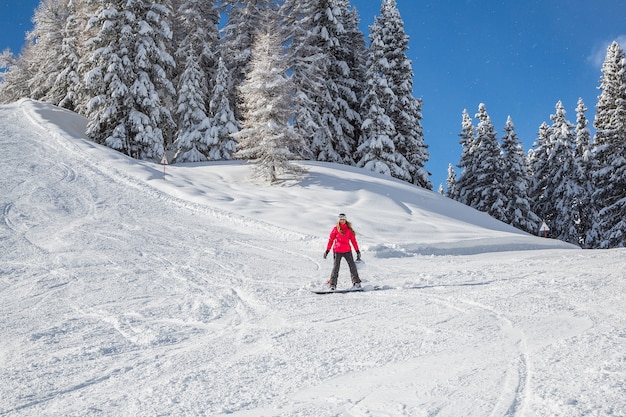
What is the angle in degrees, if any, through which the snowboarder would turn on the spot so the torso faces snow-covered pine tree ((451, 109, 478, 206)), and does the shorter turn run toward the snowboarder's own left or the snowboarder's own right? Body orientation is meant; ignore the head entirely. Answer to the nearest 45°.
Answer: approximately 180°

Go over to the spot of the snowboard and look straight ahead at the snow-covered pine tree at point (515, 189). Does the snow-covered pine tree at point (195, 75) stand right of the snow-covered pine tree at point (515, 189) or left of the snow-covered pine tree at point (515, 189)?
left

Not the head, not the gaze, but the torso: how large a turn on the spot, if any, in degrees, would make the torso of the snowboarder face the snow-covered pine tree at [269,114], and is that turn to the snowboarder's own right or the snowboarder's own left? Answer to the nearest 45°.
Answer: approximately 135° to the snowboarder's own right

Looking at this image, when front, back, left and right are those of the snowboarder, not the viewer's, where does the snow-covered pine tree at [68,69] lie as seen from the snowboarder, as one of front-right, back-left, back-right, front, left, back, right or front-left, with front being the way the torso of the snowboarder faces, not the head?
back-right

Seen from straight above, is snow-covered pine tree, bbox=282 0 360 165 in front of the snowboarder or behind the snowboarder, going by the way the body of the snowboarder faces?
behind

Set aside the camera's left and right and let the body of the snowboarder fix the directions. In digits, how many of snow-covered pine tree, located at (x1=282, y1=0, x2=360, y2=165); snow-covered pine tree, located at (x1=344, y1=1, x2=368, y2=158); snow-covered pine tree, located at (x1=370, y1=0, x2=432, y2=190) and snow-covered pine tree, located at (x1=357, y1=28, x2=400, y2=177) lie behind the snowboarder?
4

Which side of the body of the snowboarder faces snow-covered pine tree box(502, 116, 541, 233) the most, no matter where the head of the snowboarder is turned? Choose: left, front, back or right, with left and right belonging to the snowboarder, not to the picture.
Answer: back

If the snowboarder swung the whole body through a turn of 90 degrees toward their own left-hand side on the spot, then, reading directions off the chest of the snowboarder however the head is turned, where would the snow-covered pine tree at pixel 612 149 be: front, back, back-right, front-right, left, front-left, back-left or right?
front-left

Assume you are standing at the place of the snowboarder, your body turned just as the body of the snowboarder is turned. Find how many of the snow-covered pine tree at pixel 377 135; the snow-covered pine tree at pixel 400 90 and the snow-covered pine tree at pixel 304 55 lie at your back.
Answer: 3

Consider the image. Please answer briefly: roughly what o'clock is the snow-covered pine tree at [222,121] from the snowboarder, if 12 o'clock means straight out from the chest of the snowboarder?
The snow-covered pine tree is roughly at 5 o'clock from the snowboarder.

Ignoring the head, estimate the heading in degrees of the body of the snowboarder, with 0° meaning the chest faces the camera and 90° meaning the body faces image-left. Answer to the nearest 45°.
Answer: approximately 0°

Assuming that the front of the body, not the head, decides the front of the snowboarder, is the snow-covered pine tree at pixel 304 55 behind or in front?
behind

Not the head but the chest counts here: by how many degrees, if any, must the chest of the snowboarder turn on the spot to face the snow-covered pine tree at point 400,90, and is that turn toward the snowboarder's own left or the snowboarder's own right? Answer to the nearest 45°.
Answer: approximately 180°
